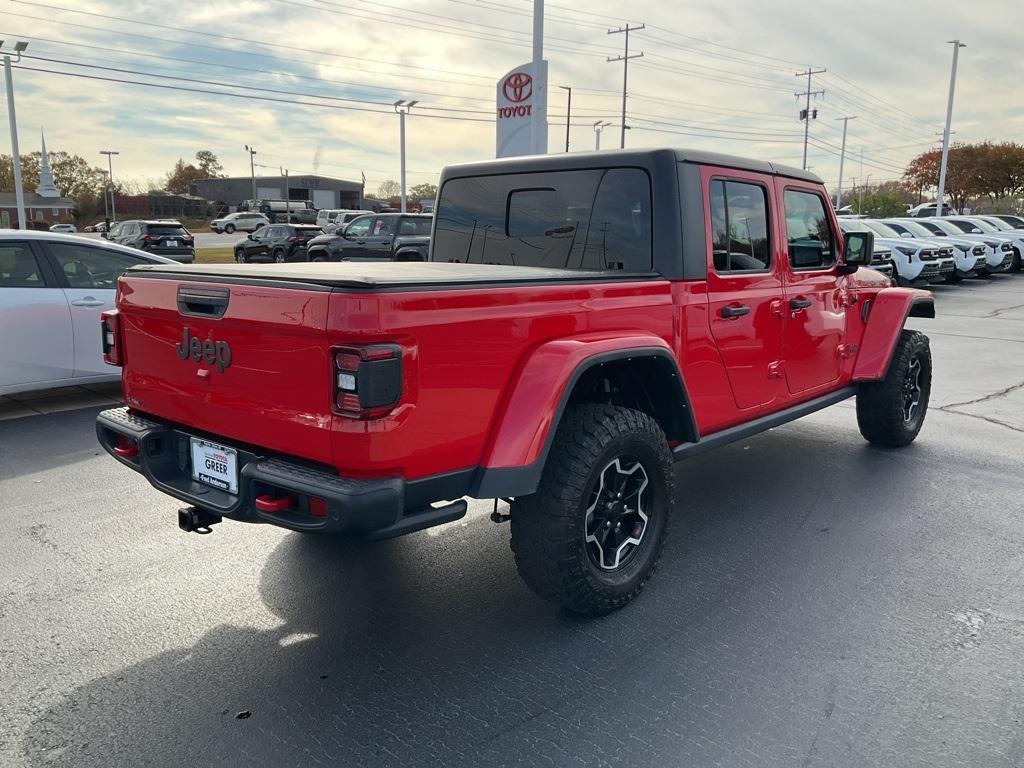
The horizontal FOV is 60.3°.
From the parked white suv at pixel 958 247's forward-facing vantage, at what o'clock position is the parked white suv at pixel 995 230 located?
the parked white suv at pixel 995 230 is roughly at 8 o'clock from the parked white suv at pixel 958 247.

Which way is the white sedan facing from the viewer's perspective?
to the viewer's right

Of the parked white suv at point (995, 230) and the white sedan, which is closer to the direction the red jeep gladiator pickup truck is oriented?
the parked white suv

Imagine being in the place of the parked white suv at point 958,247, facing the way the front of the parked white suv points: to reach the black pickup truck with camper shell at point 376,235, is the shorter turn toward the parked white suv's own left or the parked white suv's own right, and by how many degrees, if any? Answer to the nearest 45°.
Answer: approximately 90° to the parked white suv's own right

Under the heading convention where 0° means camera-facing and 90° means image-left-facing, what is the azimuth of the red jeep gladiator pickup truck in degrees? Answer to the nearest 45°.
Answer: approximately 225°

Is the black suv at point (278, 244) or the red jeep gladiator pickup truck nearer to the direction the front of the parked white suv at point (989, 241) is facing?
the red jeep gladiator pickup truck

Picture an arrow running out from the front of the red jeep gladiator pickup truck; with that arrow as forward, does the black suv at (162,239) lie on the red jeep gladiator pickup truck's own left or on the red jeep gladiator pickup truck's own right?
on the red jeep gladiator pickup truck's own left

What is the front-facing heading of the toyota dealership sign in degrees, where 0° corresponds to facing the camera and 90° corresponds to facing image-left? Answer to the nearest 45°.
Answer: approximately 45°
